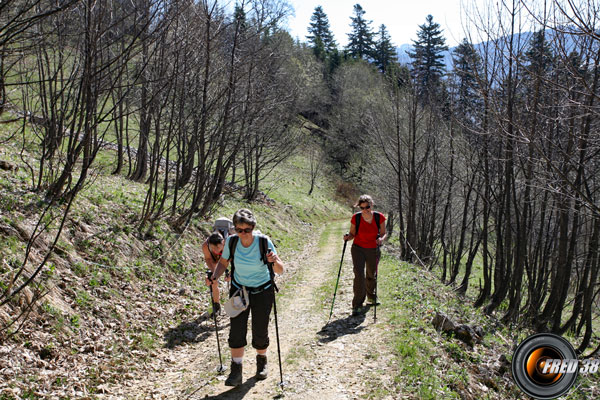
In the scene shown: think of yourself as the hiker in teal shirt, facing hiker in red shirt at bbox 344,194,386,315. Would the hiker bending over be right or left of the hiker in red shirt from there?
left

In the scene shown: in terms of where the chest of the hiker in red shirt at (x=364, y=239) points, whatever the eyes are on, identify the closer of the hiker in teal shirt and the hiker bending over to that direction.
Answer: the hiker in teal shirt

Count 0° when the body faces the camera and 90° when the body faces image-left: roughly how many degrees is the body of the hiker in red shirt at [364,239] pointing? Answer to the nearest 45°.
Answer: approximately 0°

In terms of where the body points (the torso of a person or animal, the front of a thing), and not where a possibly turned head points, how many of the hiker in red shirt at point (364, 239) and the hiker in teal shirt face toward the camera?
2

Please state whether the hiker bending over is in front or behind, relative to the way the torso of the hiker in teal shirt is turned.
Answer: behind
